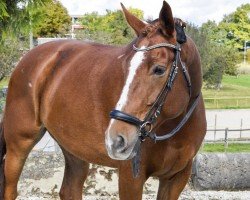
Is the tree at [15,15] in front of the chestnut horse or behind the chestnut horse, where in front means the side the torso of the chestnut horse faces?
behind

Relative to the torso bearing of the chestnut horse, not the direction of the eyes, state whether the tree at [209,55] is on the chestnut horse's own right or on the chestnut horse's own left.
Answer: on the chestnut horse's own left

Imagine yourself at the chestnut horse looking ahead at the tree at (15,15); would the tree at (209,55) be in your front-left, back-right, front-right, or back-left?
front-right

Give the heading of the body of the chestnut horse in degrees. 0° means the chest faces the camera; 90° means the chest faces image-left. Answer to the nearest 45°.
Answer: approximately 315°
